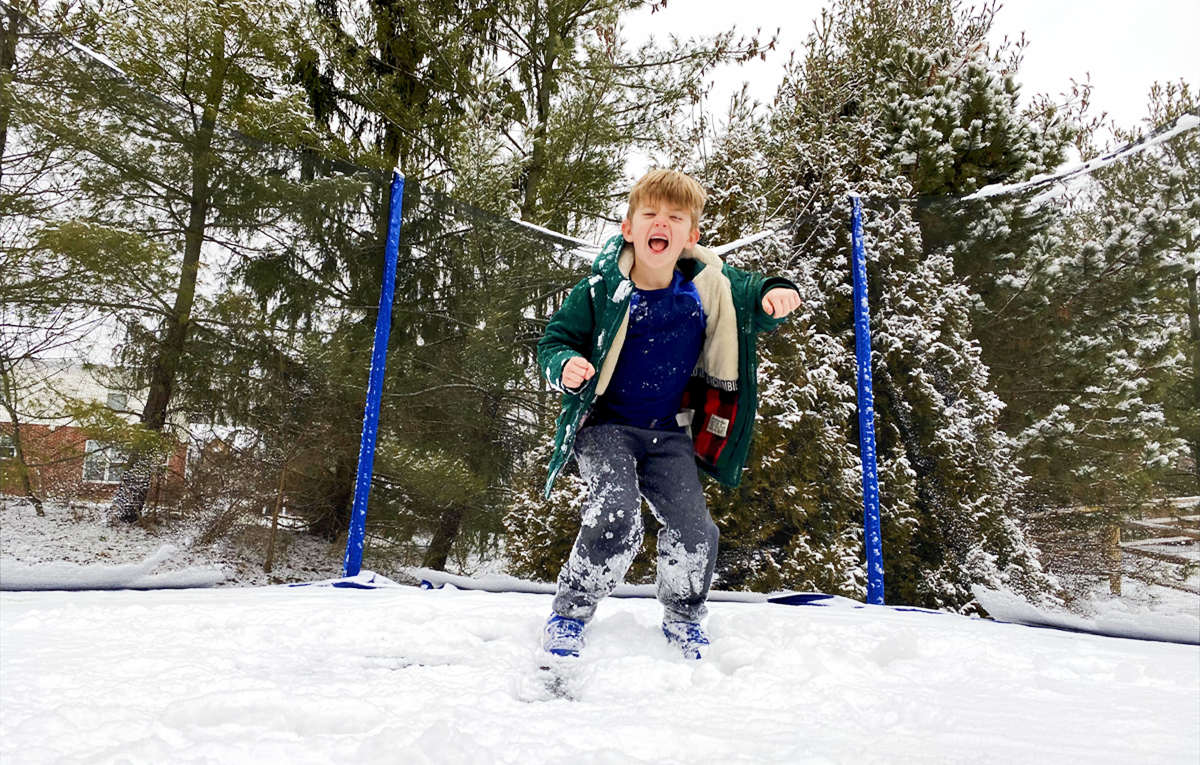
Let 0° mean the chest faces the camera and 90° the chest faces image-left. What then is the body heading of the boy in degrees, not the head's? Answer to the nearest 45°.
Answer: approximately 0°

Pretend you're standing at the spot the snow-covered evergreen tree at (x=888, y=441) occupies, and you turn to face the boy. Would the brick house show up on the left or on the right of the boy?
right

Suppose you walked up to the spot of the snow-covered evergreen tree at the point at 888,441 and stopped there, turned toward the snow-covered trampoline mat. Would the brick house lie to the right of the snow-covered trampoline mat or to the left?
right

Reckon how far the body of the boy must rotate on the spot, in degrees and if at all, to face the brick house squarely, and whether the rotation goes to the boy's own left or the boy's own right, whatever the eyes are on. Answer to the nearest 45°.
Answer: approximately 90° to the boy's own right

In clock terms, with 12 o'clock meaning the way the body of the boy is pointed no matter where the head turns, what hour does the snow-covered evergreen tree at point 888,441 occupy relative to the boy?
The snow-covered evergreen tree is roughly at 7 o'clock from the boy.
